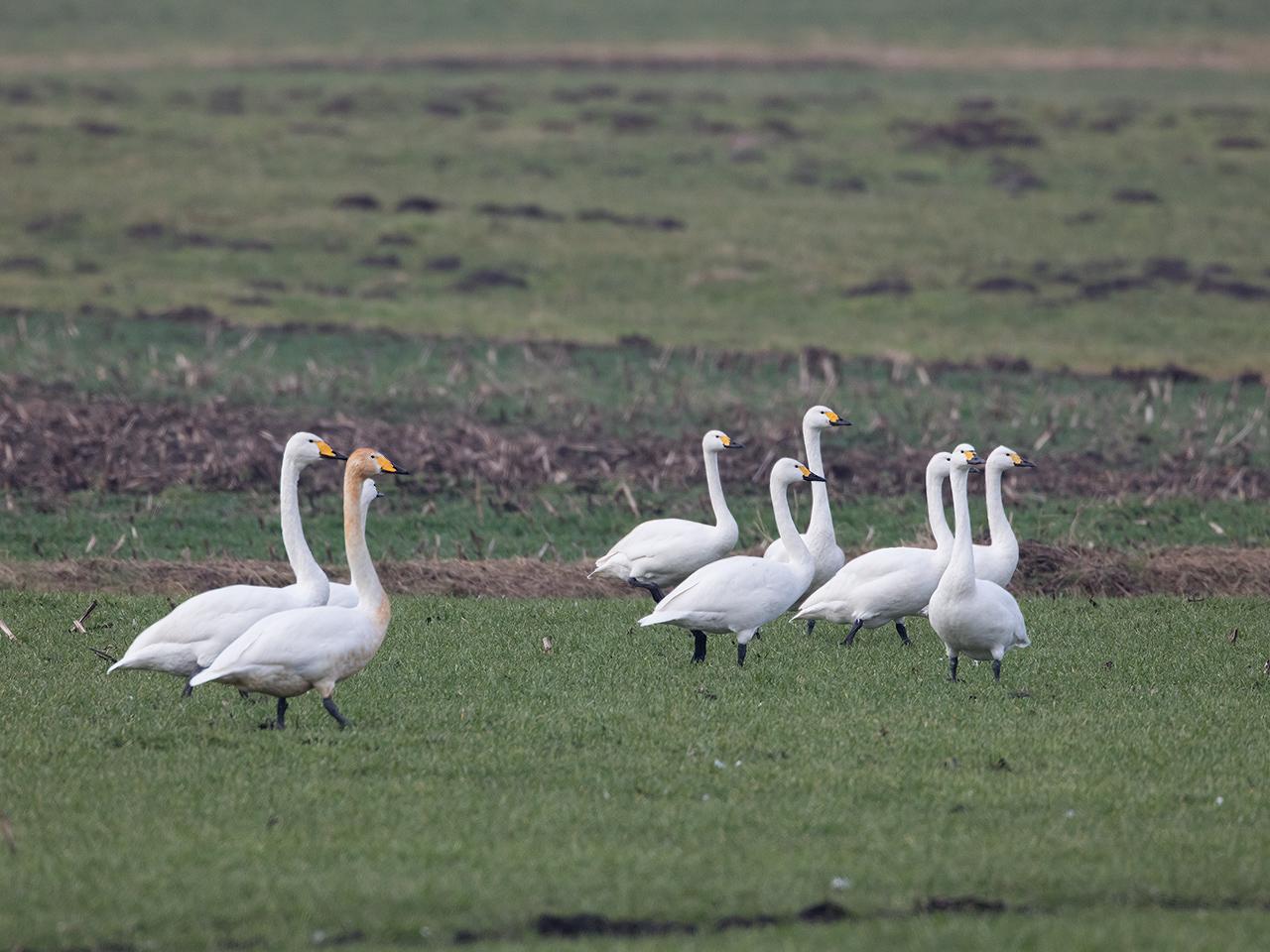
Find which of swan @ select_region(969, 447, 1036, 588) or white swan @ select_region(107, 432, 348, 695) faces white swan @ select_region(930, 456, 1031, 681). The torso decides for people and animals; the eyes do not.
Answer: white swan @ select_region(107, 432, 348, 695)

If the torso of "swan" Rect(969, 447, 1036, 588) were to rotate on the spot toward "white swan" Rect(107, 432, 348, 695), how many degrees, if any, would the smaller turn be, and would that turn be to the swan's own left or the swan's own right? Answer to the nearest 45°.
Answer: approximately 135° to the swan's own right

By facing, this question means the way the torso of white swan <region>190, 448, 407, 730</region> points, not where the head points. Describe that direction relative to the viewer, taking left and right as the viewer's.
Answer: facing to the right of the viewer

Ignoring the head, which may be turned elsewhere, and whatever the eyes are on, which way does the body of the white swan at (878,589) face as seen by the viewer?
to the viewer's right

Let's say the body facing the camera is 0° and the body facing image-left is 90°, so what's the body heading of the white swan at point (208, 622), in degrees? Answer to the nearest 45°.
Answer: approximately 270°

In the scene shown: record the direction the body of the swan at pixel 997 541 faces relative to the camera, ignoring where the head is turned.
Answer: to the viewer's right

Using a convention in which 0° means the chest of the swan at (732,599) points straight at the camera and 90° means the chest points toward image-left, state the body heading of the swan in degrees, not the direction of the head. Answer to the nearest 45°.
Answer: approximately 270°

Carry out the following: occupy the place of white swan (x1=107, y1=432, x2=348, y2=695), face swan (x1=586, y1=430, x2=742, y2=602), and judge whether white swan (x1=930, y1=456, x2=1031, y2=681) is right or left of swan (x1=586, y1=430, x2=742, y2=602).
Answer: right

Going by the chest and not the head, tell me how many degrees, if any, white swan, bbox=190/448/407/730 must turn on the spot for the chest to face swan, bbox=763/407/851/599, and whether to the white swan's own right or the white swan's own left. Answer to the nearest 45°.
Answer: approximately 45° to the white swan's own left

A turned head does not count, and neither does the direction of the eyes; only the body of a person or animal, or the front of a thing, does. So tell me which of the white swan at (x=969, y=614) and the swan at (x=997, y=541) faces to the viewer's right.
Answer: the swan
